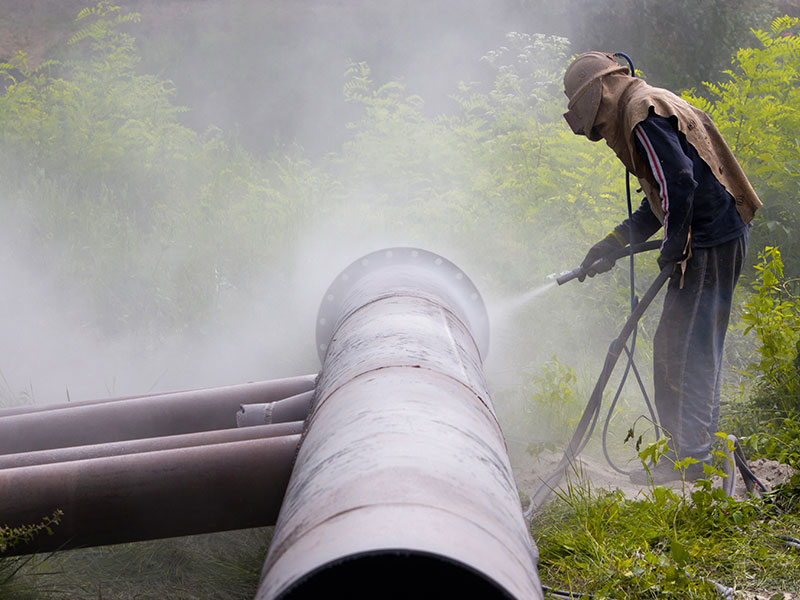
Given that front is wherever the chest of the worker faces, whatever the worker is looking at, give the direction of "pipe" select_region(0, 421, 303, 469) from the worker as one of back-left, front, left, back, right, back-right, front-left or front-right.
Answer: front-left

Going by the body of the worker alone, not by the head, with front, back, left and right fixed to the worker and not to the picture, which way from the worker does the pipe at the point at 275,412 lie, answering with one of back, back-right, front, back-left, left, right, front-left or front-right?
front-left

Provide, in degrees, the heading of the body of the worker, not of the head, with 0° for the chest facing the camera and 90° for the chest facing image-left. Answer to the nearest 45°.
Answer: approximately 90°

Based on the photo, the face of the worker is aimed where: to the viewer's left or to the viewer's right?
to the viewer's left

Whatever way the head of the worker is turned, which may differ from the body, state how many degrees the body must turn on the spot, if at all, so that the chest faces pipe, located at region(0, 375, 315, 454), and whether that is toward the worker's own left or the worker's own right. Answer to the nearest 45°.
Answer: approximately 45° to the worker's own left
